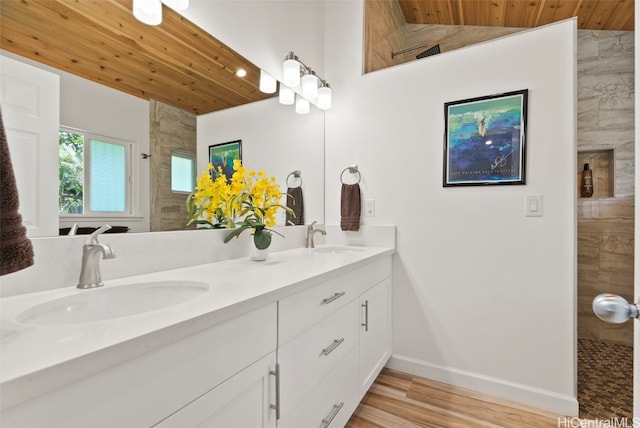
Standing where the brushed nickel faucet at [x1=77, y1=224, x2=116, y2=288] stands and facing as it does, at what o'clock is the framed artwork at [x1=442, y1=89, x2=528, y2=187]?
The framed artwork is roughly at 11 o'clock from the brushed nickel faucet.

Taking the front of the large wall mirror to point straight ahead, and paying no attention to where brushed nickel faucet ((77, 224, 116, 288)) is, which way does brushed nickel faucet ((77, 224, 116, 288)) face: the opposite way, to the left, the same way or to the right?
the same way

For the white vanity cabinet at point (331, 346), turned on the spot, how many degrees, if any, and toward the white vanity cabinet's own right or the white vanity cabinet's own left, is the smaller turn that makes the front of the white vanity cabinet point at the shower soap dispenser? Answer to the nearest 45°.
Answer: approximately 90° to the white vanity cabinet's own left

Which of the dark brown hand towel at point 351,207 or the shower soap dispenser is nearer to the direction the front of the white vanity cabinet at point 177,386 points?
the shower soap dispenser

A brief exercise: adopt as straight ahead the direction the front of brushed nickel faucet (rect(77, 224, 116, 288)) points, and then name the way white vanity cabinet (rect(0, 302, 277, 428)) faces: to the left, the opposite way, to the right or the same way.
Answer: the same way

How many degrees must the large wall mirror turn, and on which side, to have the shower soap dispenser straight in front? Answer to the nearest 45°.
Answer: approximately 45° to its left

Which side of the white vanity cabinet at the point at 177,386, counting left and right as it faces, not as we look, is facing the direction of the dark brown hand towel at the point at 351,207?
left

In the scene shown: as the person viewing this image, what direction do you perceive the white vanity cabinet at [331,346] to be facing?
facing the viewer and to the right of the viewer
